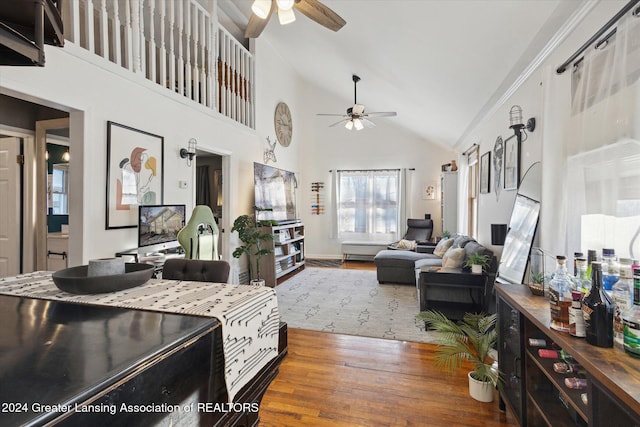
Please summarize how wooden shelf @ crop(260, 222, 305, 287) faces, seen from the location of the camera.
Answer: facing the viewer and to the right of the viewer

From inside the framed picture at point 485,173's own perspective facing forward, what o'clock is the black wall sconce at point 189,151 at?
The black wall sconce is roughly at 11 o'clock from the framed picture.

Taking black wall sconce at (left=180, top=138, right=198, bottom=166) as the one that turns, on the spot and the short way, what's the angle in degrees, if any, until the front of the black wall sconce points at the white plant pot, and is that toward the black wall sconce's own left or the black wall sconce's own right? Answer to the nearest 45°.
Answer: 0° — it already faces it

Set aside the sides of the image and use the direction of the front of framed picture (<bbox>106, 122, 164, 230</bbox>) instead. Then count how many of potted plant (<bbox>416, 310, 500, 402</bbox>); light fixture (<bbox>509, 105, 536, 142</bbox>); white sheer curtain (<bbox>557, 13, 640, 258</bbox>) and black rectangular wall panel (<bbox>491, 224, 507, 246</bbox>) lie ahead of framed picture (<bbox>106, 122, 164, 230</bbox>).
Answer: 4

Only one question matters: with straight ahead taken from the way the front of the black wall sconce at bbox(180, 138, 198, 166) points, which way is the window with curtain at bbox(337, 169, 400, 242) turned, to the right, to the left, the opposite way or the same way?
to the right

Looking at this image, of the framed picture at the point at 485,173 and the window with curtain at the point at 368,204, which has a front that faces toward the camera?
the window with curtain

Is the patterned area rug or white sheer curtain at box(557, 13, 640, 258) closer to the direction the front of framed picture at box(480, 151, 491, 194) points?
the patterned area rug

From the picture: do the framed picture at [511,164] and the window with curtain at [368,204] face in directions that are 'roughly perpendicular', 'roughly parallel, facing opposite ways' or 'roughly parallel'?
roughly perpendicular

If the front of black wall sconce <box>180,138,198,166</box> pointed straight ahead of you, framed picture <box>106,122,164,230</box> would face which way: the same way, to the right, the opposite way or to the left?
the same way

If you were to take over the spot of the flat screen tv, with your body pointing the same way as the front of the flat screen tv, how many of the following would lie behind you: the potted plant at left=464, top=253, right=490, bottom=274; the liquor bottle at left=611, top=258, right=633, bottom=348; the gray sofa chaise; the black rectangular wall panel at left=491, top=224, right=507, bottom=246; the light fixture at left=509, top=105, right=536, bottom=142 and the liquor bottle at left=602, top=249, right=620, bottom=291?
0

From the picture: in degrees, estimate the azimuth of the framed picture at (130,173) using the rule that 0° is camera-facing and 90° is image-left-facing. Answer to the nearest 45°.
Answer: approximately 315°

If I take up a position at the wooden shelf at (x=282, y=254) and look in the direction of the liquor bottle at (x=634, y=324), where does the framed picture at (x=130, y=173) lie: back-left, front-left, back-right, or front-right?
front-right

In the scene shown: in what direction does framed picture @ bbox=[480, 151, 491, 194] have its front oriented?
to the viewer's left

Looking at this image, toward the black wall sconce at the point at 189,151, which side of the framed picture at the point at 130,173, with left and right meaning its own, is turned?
left

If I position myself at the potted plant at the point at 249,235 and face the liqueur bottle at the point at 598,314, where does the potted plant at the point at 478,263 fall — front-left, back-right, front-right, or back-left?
front-left

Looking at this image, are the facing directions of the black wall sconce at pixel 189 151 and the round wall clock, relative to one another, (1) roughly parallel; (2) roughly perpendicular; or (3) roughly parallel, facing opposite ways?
roughly parallel

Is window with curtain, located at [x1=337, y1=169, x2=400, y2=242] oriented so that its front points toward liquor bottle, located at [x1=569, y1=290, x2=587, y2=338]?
yes

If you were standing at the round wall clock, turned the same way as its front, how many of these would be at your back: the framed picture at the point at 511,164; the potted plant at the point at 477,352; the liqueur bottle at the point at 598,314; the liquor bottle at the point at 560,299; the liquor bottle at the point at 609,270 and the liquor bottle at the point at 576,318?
0

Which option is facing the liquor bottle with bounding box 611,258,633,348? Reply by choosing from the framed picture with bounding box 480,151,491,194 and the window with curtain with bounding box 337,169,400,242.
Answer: the window with curtain

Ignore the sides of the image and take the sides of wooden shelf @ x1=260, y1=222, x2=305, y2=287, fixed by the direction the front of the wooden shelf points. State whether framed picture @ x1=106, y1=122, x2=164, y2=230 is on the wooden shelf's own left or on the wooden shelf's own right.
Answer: on the wooden shelf's own right

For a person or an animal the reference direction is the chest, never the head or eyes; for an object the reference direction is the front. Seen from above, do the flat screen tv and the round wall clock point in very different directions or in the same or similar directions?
same or similar directions

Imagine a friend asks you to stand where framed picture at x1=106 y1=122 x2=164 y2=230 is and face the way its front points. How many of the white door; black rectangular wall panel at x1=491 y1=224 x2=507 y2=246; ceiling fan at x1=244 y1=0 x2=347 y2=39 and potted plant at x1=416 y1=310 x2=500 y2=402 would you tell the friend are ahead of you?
3
